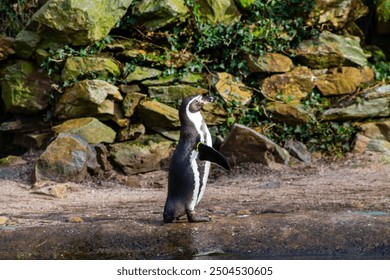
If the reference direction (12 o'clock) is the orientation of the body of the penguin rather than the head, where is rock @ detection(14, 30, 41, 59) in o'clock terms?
The rock is roughly at 8 o'clock from the penguin.

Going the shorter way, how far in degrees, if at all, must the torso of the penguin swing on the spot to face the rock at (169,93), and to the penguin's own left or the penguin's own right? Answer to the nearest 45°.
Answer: approximately 90° to the penguin's own left

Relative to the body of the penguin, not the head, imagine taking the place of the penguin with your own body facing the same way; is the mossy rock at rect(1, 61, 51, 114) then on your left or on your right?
on your left

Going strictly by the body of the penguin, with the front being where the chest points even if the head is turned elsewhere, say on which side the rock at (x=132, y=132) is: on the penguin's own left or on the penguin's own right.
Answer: on the penguin's own left

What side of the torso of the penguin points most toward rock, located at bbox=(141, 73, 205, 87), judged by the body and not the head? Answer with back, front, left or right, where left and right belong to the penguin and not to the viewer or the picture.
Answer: left

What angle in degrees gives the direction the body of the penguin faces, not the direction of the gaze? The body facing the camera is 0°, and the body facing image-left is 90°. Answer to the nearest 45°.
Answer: approximately 270°

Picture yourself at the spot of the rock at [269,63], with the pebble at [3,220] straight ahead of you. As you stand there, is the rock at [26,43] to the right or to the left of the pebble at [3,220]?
right

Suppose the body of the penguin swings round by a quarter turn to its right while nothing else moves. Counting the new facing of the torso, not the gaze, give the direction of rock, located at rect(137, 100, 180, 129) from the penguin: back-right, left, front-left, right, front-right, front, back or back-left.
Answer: back

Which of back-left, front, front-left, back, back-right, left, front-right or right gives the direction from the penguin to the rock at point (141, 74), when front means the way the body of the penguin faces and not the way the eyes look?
left

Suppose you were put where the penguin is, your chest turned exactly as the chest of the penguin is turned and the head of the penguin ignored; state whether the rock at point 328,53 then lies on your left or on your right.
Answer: on your left

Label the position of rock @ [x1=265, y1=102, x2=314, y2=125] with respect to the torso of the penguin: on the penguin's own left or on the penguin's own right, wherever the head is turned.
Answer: on the penguin's own left

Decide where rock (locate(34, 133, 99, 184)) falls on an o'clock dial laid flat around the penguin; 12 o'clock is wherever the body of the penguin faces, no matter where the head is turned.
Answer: The rock is roughly at 8 o'clock from the penguin.

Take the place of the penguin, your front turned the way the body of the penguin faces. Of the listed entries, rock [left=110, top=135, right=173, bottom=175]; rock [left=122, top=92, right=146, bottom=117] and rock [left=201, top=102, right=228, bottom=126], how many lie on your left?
3

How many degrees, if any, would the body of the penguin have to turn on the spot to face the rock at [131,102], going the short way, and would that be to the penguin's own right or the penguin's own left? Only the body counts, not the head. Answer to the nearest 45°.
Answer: approximately 90° to the penguin's own left

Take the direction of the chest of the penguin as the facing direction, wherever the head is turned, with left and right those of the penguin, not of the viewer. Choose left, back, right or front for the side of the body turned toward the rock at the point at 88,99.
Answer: left
